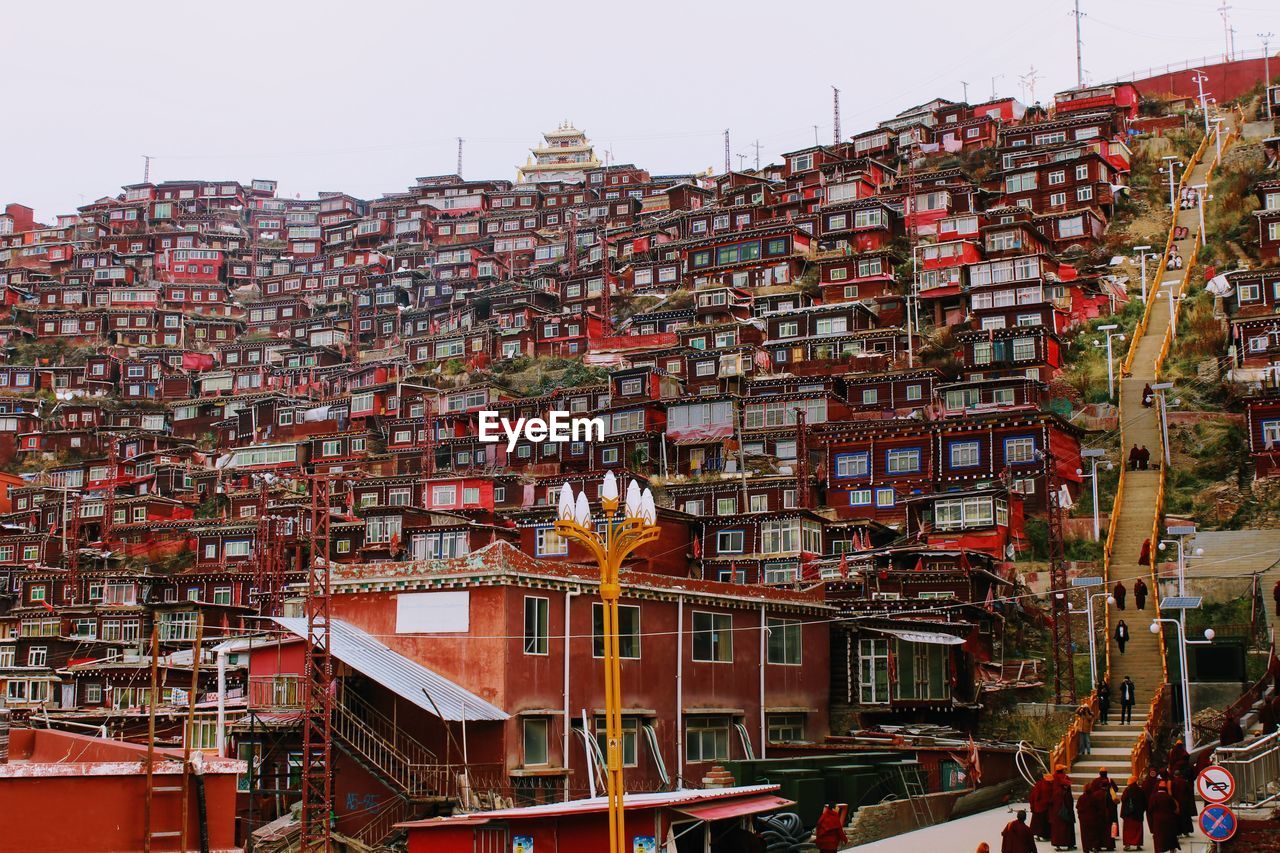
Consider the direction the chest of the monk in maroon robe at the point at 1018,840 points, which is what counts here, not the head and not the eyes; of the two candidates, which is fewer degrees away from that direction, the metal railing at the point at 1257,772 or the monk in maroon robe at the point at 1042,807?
the monk in maroon robe

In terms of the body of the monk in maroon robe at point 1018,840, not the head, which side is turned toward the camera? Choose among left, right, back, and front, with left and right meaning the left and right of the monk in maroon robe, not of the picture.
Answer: back

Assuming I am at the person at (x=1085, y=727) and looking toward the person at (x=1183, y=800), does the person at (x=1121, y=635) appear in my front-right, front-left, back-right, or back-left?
back-left
